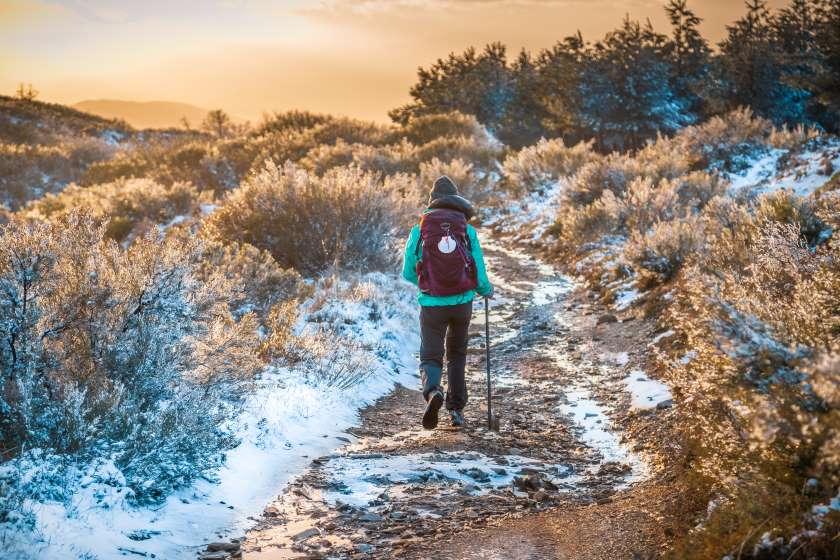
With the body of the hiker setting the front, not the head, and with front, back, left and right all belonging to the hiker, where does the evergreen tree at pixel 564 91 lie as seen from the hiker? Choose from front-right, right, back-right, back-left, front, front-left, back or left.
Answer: front

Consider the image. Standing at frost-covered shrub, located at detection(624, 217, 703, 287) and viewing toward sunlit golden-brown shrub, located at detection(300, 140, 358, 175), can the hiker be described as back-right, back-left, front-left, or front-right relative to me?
back-left

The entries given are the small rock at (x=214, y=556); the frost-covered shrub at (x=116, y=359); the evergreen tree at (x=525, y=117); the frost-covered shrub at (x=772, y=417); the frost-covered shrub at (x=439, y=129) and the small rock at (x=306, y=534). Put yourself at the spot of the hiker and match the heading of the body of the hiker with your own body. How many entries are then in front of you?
2

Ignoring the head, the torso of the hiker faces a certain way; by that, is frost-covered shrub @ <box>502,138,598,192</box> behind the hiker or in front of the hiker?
in front

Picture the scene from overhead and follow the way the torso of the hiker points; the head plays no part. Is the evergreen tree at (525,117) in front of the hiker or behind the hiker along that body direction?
in front

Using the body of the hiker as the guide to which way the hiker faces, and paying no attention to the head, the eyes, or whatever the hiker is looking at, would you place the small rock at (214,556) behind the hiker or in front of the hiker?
behind

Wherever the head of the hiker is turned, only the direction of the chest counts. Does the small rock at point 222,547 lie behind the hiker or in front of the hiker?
behind

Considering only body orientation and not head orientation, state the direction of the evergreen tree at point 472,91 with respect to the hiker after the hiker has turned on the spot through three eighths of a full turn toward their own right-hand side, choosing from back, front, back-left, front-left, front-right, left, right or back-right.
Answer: back-left

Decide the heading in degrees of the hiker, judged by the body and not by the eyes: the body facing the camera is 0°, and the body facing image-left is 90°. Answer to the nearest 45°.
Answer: approximately 180°
